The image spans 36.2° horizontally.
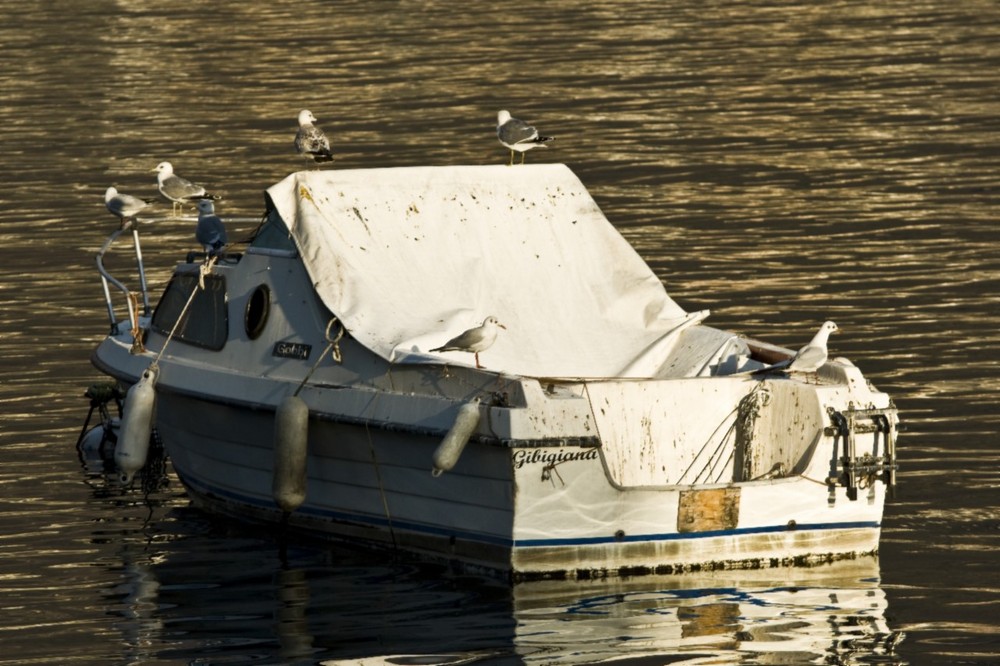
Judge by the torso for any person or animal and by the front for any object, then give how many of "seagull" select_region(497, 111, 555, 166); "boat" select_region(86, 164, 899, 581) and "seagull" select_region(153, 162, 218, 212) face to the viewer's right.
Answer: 0

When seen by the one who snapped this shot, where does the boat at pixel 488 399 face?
facing away from the viewer and to the left of the viewer

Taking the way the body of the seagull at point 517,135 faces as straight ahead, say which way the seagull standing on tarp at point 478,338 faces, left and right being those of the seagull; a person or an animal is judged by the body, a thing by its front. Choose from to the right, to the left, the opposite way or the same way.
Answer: the opposite way

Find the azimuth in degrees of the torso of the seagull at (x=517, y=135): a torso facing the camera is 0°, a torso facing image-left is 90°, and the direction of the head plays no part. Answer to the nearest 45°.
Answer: approximately 90°

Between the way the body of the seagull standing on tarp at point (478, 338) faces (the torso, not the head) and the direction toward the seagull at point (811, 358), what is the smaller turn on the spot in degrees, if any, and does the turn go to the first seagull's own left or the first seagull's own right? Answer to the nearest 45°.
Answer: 0° — it already faces it

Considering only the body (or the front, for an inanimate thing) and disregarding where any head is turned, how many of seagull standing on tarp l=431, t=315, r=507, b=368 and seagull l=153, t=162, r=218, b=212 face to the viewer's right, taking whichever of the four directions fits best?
1

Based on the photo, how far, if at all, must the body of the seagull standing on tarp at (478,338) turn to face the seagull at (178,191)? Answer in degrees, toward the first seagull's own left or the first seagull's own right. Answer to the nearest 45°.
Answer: approximately 135° to the first seagull's own left

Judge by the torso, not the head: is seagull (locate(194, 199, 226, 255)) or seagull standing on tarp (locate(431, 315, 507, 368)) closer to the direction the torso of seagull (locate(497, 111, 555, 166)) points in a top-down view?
the seagull

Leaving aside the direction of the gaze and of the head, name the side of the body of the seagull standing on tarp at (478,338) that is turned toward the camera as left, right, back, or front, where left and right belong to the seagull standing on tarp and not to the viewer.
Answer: right

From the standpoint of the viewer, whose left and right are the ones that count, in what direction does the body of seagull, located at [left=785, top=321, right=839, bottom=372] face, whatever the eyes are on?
facing to the right of the viewer

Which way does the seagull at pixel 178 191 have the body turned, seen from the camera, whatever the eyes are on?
to the viewer's left

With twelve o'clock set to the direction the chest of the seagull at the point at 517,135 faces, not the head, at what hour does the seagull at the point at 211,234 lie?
the seagull at the point at 211,234 is roughly at 11 o'clock from the seagull at the point at 517,135.
